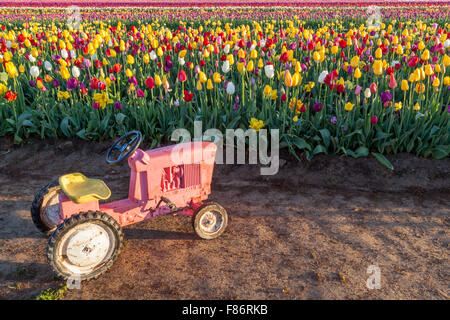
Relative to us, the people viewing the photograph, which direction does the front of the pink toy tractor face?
facing away from the viewer and to the right of the viewer

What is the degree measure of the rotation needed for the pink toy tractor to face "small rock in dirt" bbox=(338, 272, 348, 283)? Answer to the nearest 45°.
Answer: approximately 90° to its right

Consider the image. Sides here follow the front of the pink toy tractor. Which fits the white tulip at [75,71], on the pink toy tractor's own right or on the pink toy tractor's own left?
on the pink toy tractor's own left

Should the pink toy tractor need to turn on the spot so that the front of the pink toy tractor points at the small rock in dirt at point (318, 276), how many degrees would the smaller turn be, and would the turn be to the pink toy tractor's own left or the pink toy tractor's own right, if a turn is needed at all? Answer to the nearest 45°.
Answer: approximately 90° to the pink toy tractor's own right
